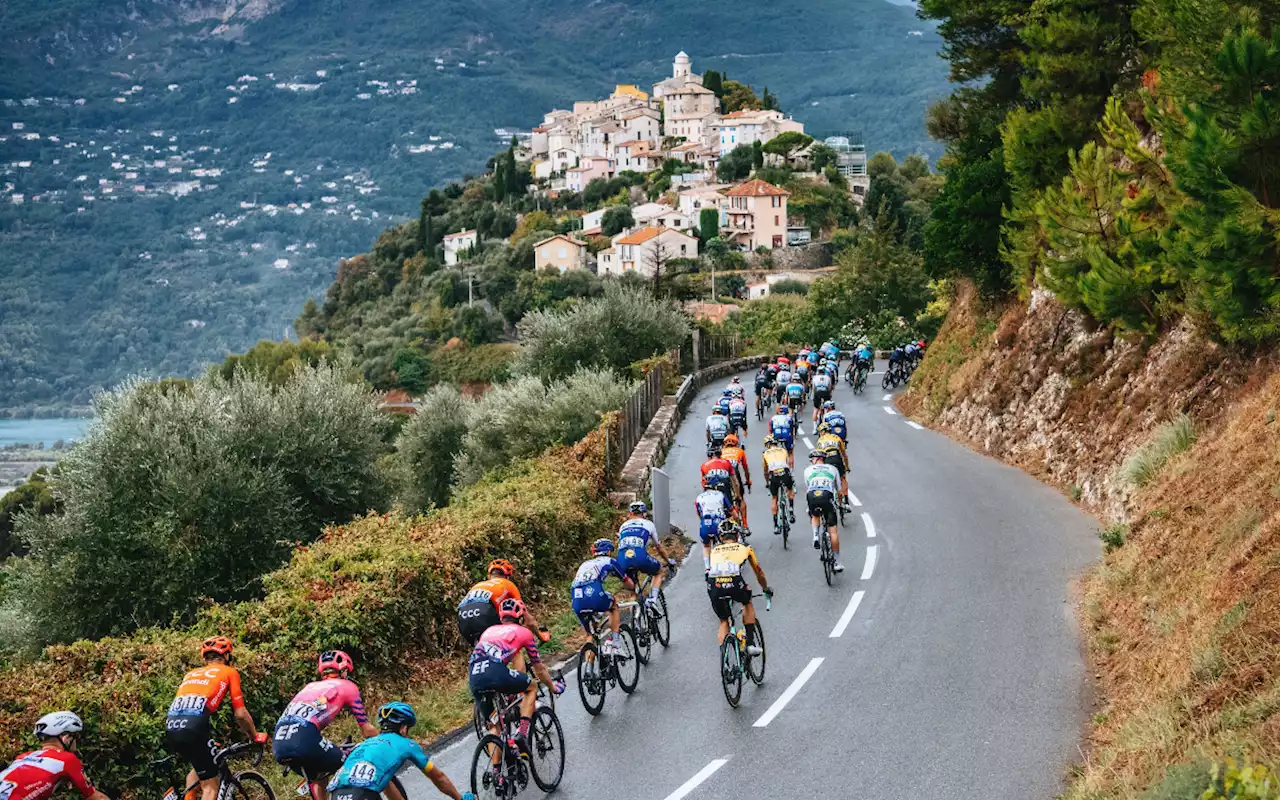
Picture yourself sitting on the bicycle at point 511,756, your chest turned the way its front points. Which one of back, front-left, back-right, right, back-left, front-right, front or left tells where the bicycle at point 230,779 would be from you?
back-left

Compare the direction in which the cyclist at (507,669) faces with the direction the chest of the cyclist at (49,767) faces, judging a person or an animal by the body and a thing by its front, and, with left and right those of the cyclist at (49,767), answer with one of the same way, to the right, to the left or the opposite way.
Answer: the same way

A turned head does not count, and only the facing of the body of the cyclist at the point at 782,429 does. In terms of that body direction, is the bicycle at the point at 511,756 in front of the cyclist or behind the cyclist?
behind

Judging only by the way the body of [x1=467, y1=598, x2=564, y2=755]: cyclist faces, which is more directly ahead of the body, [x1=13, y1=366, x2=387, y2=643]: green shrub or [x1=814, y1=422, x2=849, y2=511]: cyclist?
the cyclist

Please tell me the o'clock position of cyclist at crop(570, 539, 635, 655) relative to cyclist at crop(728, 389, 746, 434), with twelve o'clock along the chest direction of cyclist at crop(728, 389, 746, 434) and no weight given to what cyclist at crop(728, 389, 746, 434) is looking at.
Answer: cyclist at crop(570, 539, 635, 655) is roughly at 6 o'clock from cyclist at crop(728, 389, 746, 434).

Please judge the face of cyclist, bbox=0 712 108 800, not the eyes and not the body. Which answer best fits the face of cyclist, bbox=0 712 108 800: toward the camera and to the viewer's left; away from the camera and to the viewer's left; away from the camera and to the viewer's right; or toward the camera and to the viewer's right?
away from the camera and to the viewer's right

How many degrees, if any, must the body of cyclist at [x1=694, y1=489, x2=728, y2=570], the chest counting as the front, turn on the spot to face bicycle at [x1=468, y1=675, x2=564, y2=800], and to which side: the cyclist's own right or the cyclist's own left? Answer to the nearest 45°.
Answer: approximately 180°

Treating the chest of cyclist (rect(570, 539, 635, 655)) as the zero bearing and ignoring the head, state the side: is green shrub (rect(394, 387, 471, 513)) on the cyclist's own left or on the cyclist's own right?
on the cyclist's own left

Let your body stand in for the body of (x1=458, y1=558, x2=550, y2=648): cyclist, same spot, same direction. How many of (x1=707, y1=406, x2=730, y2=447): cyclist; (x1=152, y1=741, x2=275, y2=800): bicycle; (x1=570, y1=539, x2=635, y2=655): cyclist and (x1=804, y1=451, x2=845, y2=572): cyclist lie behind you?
1

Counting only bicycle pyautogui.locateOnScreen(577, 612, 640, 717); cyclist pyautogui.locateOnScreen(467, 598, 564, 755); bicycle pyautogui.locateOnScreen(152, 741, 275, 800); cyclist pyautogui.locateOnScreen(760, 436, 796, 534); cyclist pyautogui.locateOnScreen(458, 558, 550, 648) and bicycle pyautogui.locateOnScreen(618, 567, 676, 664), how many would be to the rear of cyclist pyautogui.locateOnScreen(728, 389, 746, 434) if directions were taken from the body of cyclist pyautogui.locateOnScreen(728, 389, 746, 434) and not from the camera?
6

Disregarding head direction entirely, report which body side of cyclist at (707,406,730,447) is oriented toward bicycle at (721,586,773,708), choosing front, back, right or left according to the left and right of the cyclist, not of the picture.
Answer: back

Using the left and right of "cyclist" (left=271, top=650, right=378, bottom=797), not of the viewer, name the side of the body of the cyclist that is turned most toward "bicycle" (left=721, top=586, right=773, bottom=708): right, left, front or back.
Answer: front

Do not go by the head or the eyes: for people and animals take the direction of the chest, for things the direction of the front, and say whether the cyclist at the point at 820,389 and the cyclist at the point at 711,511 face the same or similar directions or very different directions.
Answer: same or similar directions

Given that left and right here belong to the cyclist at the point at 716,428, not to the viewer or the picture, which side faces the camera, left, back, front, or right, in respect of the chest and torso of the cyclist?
back

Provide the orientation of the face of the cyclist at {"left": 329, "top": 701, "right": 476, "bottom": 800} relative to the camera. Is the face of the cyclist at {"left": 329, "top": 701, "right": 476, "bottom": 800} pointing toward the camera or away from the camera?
away from the camera

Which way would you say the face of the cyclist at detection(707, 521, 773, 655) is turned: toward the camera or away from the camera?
away from the camera

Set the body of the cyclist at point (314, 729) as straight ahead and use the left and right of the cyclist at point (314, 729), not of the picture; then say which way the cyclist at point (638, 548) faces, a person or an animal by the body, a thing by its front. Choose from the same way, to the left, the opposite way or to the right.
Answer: the same way

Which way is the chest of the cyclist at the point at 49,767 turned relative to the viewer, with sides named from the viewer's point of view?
facing away from the viewer and to the right of the viewer

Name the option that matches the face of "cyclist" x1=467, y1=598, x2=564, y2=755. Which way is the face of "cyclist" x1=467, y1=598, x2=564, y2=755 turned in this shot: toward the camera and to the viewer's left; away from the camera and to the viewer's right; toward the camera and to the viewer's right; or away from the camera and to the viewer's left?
away from the camera and to the viewer's right

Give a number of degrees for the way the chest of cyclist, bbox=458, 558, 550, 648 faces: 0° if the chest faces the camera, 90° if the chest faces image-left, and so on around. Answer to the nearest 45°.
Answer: approximately 225°

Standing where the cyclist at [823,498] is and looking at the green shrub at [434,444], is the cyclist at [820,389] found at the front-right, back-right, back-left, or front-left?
front-right
